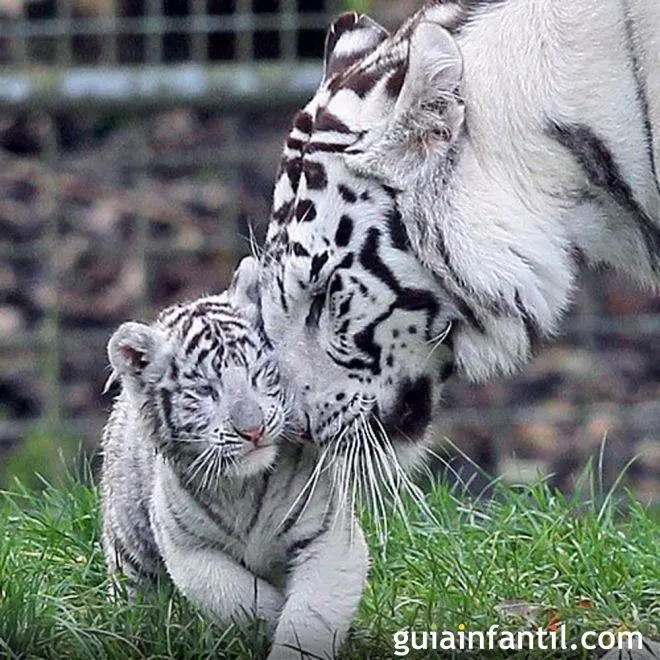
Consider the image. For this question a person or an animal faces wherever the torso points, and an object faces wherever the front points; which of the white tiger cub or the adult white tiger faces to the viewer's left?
the adult white tiger

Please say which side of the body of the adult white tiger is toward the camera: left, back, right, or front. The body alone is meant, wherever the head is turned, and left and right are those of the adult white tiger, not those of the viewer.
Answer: left

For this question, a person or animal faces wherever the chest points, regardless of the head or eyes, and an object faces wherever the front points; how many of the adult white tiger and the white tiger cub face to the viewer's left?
1

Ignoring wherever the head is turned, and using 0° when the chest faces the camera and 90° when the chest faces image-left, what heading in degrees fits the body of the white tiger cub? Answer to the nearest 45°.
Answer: approximately 315°
